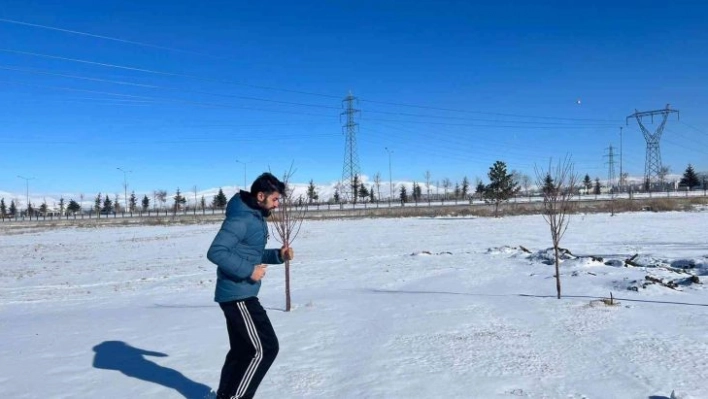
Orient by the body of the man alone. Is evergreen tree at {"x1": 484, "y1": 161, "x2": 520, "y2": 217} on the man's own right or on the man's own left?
on the man's own left

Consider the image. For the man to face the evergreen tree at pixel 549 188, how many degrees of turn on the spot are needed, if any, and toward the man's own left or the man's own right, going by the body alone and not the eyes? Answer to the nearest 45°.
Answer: approximately 45° to the man's own left

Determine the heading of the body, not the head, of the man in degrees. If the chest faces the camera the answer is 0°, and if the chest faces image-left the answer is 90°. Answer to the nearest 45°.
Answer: approximately 270°
